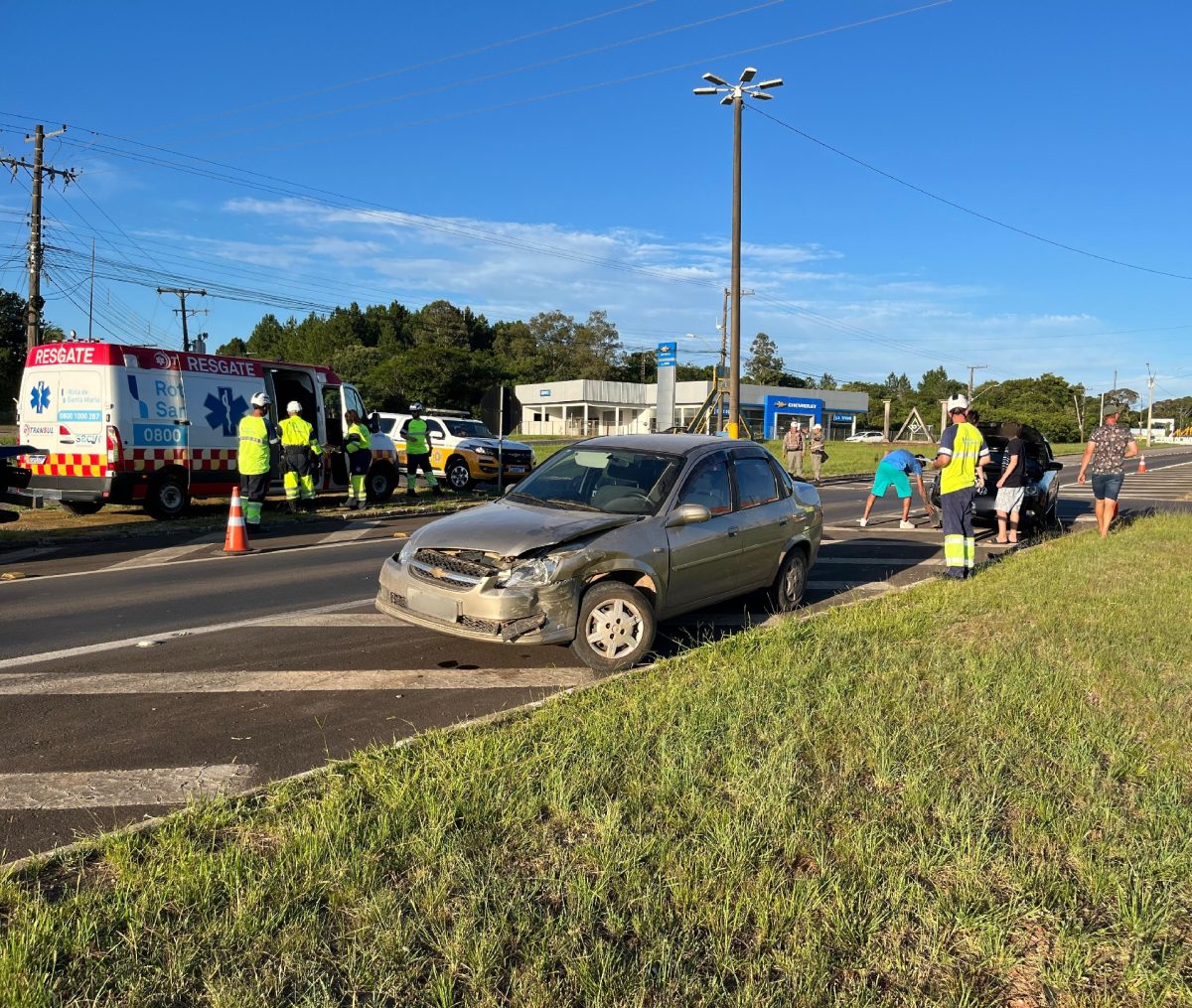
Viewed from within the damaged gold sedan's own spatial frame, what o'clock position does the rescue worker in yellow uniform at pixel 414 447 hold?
The rescue worker in yellow uniform is roughly at 4 o'clock from the damaged gold sedan.

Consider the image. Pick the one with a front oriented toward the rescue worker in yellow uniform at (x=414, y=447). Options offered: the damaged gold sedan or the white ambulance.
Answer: the white ambulance

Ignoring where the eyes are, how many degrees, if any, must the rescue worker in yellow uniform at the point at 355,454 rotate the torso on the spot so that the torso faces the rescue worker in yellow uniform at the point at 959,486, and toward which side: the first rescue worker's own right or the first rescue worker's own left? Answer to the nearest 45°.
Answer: approximately 135° to the first rescue worker's own left

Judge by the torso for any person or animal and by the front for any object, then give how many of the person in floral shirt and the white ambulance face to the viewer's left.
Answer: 0

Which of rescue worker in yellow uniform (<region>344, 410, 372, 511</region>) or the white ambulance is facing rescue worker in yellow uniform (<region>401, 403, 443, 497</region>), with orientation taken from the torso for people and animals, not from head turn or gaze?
the white ambulance

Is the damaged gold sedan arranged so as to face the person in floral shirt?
no

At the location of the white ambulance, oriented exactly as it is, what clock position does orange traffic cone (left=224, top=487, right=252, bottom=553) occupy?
The orange traffic cone is roughly at 4 o'clock from the white ambulance.

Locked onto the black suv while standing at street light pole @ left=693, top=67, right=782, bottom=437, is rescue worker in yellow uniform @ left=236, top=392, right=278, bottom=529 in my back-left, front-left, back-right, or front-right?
front-right

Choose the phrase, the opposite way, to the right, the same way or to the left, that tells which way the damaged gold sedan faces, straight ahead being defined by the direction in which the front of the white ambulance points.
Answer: the opposite way

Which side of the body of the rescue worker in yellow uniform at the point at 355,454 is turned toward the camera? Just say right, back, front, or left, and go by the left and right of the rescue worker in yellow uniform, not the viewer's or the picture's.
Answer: left

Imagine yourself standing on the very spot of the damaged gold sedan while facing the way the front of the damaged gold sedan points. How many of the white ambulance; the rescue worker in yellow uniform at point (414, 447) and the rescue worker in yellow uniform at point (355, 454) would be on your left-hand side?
0

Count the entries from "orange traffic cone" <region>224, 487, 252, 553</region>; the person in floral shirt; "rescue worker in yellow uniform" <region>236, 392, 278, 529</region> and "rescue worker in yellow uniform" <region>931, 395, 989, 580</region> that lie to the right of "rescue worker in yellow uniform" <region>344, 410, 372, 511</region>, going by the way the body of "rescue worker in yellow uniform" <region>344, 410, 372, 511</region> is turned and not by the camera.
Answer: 0

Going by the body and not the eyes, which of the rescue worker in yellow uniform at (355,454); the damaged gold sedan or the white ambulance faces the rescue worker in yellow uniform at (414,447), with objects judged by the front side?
the white ambulance

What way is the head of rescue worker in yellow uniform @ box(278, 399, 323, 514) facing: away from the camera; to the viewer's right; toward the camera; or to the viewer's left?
away from the camera

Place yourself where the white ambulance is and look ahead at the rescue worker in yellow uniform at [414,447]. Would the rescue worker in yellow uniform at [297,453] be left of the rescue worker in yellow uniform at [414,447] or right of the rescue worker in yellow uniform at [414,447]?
right

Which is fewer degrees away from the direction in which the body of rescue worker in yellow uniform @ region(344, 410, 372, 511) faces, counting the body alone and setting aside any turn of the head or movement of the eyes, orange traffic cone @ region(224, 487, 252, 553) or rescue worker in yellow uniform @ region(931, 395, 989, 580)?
the orange traffic cone
